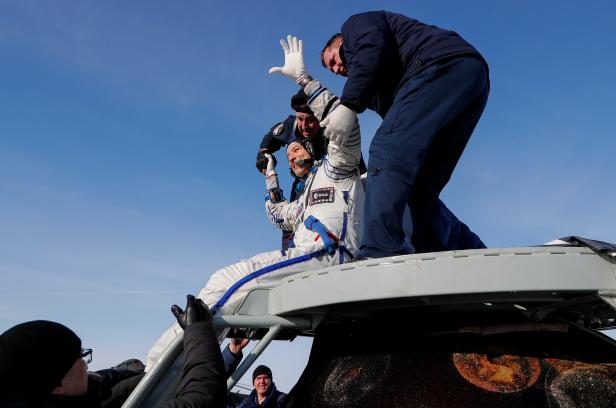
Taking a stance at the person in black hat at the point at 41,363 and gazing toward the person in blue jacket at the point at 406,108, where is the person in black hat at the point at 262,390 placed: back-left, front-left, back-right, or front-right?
front-left

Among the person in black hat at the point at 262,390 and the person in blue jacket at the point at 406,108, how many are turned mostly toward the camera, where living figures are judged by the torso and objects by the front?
1

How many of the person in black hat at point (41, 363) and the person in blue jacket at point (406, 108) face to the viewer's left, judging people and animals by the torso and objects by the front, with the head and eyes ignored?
1

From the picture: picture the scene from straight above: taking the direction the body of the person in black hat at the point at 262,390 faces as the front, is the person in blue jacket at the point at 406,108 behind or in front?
in front

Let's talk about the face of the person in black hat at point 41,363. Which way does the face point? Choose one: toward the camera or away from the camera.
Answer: away from the camera

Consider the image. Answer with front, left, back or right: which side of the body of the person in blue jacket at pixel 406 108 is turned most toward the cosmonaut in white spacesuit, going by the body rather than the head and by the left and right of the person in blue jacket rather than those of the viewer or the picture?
front

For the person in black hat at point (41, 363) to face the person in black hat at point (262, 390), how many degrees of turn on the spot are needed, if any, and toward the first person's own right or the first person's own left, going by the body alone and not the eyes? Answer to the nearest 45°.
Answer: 0° — they already face them

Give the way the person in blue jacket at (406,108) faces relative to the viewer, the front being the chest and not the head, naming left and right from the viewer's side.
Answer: facing to the left of the viewer

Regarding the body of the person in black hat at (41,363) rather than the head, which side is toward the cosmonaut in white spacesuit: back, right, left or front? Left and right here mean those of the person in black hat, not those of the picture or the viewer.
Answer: front

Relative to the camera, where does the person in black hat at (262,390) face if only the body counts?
toward the camera

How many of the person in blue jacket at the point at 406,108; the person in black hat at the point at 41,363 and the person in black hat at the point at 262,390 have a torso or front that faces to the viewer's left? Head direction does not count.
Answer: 1

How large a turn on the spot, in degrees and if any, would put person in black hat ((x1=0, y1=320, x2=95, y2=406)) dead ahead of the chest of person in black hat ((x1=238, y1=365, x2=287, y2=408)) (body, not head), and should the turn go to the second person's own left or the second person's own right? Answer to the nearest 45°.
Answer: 0° — they already face them

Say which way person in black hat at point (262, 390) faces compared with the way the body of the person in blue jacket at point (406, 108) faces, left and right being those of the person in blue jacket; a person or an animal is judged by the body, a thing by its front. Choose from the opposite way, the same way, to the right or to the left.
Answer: to the left

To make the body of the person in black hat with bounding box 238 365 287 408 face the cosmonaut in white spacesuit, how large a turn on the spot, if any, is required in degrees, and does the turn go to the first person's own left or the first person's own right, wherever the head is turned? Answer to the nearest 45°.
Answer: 0° — they already face them
